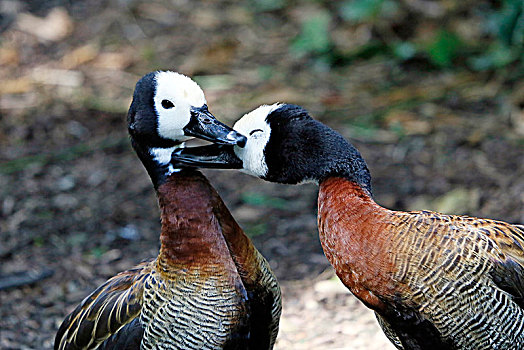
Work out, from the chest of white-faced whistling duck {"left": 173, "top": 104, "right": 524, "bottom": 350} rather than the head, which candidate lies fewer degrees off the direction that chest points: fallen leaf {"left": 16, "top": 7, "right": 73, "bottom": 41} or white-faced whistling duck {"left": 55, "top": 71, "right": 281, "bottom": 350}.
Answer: the white-faced whistling duck

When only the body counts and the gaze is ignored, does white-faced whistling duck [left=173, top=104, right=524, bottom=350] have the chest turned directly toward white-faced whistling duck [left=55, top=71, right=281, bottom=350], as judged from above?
yes

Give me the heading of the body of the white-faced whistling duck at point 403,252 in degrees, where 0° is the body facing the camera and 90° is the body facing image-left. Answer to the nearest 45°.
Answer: approximately 90°

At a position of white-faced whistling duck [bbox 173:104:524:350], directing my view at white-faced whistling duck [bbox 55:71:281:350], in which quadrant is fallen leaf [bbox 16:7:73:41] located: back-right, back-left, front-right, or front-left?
front-right

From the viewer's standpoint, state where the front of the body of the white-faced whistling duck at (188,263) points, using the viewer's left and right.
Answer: facing the viewer and to the right of the viewer

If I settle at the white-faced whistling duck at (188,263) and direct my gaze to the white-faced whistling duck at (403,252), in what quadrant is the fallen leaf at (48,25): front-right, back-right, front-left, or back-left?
back-left

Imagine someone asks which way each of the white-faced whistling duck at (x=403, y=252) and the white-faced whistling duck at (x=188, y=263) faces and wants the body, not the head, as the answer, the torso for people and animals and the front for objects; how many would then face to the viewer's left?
1

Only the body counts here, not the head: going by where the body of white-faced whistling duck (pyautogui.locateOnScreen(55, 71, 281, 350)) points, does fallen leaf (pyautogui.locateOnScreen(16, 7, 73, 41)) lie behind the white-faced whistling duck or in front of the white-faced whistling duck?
behind

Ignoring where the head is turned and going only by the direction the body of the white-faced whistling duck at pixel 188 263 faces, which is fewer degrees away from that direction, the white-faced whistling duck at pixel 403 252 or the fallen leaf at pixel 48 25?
the white-faced whistling duck

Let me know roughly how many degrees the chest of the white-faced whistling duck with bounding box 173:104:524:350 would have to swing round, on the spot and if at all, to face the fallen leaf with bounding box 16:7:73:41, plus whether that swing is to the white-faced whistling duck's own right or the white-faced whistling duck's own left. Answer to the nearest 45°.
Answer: approximately 45° to the white-faced whistling duck's own right
